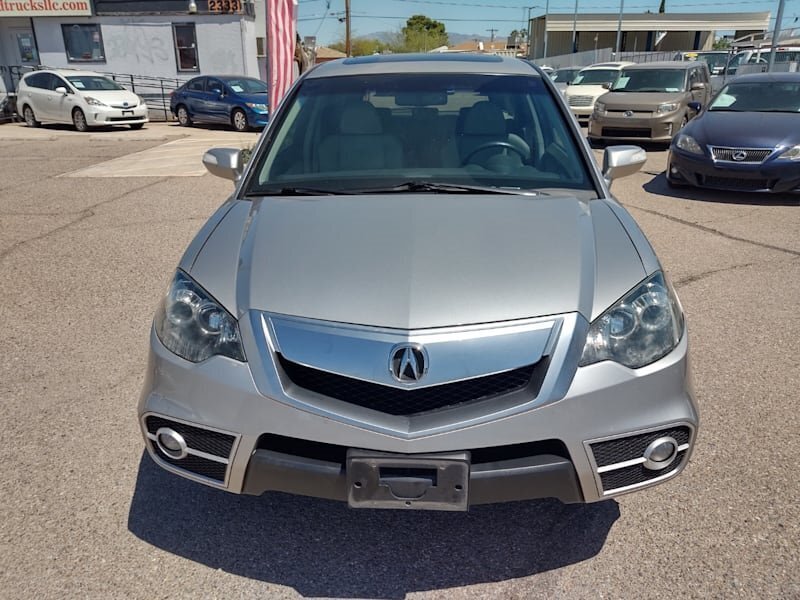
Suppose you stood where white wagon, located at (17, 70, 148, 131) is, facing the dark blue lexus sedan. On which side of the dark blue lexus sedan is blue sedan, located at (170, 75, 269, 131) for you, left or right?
left

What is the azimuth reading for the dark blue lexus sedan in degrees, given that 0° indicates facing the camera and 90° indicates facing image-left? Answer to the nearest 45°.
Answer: approximately 0°

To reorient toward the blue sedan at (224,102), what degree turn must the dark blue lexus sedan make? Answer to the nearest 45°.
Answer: approximately 135° to its right

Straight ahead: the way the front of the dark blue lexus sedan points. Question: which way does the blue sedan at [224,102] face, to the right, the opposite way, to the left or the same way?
to the left

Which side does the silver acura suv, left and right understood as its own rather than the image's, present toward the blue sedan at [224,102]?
back

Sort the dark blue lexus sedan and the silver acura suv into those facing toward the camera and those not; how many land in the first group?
2

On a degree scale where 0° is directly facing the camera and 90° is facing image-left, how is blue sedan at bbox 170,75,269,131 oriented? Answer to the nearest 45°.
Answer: approximately 315°

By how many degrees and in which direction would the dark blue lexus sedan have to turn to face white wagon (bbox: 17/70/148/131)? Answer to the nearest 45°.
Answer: approximately 90° to its right
